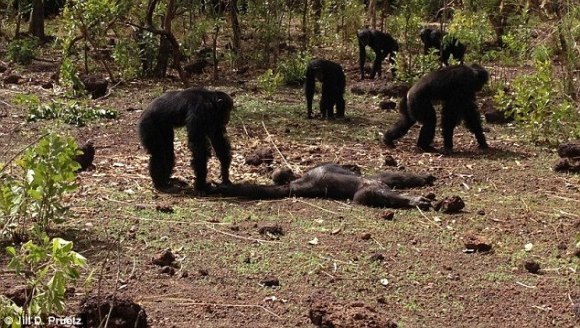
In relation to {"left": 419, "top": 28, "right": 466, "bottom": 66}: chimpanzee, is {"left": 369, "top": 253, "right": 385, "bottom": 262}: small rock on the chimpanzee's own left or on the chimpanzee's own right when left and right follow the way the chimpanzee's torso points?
on the chimpanzee's own left

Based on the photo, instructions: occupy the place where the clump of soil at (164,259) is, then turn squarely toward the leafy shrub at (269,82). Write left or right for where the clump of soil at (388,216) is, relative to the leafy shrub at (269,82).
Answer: right

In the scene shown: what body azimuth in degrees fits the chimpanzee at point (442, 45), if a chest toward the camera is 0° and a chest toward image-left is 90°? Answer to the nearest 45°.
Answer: approximately 90°

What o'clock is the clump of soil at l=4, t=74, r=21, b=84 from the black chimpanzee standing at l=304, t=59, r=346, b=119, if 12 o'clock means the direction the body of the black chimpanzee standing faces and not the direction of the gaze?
The clump of soil is roughly at 2 o'clock from the black chimpanzee standing.

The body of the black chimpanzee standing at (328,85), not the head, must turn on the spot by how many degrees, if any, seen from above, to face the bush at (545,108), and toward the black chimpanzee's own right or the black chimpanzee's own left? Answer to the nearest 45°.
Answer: approximately 90° to the black chimpanzee's own left

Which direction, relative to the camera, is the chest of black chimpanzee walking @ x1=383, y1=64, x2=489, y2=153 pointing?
to the viewer's right

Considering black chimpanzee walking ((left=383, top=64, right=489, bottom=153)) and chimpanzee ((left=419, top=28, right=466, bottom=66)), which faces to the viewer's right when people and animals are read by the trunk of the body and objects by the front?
the black chimpanzee walking

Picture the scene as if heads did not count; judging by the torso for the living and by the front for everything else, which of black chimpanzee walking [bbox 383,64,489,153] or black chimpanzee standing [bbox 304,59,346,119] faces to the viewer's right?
black chimpanzee walking [bbox 383,64,489,153]

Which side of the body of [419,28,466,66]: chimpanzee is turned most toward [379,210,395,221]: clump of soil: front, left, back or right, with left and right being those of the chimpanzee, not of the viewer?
left
